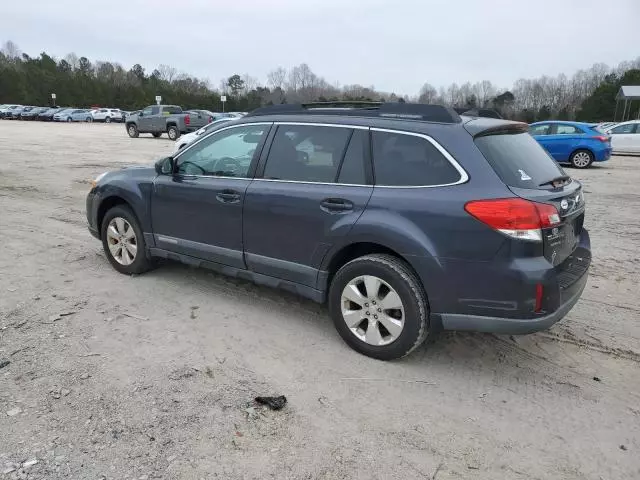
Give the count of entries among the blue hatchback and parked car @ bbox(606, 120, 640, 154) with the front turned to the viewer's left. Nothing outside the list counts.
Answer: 2

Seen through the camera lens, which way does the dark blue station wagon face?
facing away from the viewer and to the left of the viewer

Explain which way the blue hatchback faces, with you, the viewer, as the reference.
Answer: facing to the left of the viewer

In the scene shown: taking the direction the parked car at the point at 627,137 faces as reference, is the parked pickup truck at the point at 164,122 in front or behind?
in front

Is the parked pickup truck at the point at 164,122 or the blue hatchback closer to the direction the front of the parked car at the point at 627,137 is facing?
the parked pickup truck

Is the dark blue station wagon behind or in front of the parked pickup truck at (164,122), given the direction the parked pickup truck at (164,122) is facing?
behind

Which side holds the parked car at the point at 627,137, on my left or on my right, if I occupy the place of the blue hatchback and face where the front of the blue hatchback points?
on my right

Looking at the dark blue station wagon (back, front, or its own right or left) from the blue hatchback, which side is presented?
right

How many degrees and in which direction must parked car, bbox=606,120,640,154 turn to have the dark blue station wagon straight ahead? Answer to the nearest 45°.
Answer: approximately 90° to its left

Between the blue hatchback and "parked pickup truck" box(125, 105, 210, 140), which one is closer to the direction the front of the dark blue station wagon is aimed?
the parked pickup truck

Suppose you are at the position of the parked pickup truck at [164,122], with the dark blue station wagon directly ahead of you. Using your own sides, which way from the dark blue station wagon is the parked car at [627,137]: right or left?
left

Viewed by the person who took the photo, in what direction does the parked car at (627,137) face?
facing to the left of the viewer
